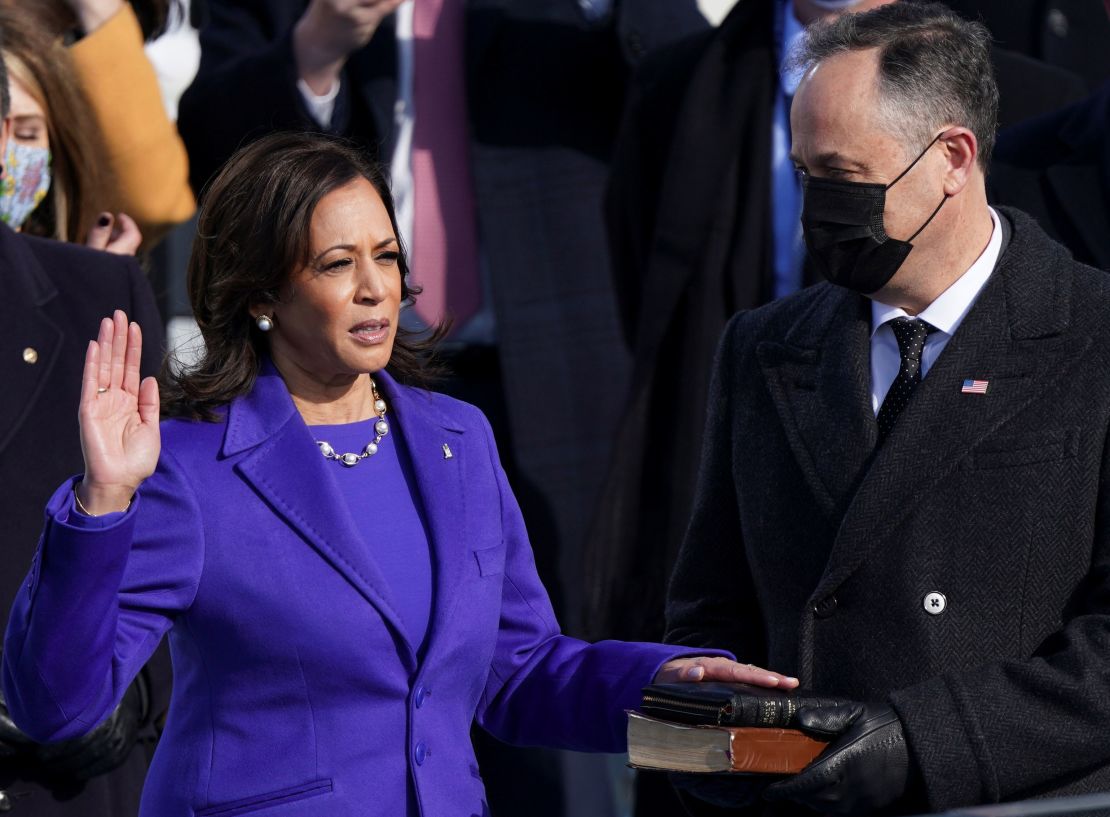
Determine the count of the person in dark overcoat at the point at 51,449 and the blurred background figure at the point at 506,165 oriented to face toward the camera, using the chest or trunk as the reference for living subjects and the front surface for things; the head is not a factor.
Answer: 2

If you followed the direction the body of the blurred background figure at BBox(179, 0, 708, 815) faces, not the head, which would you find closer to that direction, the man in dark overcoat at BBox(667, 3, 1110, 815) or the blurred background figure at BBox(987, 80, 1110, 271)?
the man in dark overcoat

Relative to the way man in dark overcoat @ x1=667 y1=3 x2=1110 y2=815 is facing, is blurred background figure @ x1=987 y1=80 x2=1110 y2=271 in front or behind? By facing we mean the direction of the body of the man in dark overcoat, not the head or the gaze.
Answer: behind

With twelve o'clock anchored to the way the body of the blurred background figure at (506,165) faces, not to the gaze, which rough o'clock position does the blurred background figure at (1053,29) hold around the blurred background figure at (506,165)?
the blurred background figure at (1053,29) is roughly at 9 o'clock from the blurred background figure at (506,165).

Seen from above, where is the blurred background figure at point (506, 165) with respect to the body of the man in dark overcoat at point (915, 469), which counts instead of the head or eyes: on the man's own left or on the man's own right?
on the man's own right

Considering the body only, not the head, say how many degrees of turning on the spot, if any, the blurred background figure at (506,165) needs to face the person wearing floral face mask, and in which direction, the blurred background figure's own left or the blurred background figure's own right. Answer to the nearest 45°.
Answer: approximately 45° to the blurred background figure's own right

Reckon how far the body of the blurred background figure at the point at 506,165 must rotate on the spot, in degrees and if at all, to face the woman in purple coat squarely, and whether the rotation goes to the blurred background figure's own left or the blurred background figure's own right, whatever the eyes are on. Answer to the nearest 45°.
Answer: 0° — they already face them

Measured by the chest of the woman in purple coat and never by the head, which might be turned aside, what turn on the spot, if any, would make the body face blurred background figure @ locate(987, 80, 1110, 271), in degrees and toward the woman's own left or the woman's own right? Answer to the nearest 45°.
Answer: approximately 90° to the woman's own left

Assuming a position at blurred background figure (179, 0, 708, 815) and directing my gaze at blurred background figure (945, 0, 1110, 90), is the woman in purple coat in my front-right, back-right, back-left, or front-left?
back-right

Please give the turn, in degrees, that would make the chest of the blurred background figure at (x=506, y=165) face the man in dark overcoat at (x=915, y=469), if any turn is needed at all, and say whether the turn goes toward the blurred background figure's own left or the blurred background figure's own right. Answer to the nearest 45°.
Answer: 0° — they already face them
